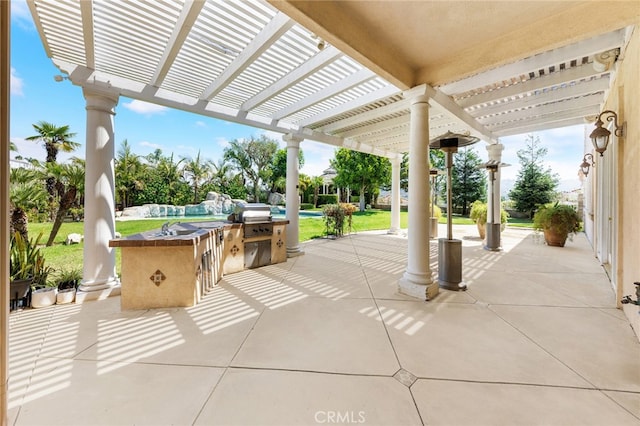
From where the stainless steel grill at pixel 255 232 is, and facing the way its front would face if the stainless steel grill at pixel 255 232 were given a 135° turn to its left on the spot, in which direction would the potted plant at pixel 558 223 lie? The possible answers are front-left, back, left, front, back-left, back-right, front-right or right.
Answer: right

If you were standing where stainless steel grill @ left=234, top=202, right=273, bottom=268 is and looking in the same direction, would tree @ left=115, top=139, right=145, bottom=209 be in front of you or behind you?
behind

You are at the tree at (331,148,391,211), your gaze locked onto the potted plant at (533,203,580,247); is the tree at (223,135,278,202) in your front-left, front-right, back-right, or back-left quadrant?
back-right

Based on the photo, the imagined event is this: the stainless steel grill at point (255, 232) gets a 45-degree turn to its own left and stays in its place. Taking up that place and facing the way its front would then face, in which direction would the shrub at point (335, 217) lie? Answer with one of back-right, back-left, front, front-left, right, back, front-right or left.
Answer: front-left

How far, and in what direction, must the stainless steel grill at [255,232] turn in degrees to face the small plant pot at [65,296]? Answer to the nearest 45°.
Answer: approximately 90° to its right

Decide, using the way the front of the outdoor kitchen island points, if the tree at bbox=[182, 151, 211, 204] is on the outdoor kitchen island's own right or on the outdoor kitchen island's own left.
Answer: on the outdoor kitchen island's own left

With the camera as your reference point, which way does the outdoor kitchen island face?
facing the viewer and to the right of the viewer

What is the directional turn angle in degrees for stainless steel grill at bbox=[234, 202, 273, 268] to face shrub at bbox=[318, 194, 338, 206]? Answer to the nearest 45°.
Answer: approximately 135° to its left

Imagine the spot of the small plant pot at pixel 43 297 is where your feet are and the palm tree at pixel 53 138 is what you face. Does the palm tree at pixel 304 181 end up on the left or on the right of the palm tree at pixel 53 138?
right

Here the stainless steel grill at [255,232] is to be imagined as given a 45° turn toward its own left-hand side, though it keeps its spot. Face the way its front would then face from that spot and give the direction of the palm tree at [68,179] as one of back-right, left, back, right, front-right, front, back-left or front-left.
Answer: back
